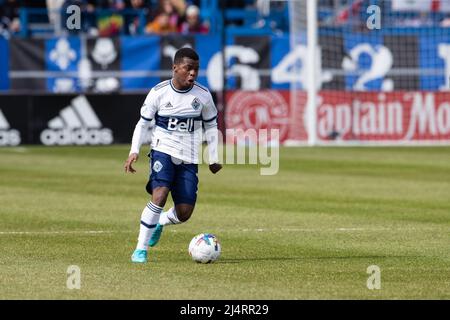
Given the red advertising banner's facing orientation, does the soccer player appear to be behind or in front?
in front

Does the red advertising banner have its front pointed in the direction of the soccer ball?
yes

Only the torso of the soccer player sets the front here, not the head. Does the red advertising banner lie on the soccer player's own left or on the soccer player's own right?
on the soccer player's own left

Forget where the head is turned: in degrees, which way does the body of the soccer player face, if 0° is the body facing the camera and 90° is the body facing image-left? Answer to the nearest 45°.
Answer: approximately 315°

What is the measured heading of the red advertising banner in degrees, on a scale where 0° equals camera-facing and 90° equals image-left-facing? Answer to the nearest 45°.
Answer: approximately 0°
